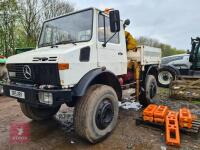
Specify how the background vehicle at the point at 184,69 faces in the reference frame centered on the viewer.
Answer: facing to the left of the viewer

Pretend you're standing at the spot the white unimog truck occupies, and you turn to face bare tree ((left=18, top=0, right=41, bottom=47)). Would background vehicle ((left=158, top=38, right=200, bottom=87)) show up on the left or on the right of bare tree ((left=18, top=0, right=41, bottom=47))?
right

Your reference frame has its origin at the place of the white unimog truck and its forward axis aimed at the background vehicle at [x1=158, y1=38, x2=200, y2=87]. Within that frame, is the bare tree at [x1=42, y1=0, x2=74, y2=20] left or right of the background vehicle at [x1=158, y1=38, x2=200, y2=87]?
left

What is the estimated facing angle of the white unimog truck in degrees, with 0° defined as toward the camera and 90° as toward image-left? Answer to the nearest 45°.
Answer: approximately 45°

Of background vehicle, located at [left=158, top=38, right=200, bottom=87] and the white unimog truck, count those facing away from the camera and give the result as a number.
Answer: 0

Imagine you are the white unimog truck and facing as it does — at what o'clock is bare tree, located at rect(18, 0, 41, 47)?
The bare tree is roughly at 4 o'clock from the white unimog truck.

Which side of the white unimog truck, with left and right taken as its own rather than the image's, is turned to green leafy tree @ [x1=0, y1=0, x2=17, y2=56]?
right

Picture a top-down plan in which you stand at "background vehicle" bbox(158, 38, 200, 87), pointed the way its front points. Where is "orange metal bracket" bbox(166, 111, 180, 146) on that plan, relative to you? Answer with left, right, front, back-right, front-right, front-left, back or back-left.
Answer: left

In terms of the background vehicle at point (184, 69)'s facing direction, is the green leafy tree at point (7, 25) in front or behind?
in front
